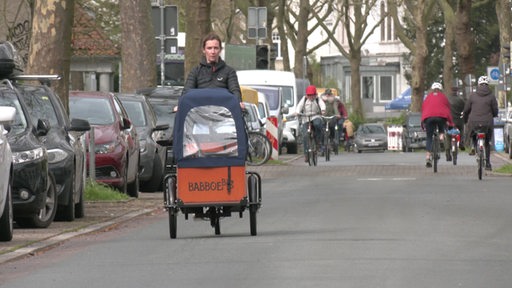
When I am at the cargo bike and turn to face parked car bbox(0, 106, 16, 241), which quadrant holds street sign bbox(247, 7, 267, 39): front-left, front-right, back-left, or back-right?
back-right

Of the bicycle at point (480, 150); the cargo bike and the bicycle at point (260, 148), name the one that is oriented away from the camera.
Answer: the bicycle at point (480, 150)

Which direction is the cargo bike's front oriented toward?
toward the camera

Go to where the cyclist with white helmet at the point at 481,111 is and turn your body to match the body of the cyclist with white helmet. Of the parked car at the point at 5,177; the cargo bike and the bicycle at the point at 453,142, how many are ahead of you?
1

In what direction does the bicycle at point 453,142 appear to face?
away from the camera

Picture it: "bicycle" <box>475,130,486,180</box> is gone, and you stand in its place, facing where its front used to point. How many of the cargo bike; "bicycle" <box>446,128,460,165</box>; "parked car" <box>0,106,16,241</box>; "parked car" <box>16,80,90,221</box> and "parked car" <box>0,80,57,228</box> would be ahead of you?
1

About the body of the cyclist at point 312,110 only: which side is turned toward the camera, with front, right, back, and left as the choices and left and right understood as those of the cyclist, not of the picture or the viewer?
front

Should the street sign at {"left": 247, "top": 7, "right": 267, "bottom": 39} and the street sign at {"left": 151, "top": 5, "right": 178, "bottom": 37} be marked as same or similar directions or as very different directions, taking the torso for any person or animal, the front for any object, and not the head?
same or similar directions

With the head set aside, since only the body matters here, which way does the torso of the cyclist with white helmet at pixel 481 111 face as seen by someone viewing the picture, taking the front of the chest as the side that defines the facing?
away from the camera

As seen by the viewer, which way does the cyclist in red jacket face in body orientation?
away from the camera

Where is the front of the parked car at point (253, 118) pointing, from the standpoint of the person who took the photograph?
facing the viewer and to the right of the viewer

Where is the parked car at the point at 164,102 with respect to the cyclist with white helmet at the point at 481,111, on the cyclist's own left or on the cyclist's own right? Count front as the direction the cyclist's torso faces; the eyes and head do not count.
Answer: on the cyclist's own left
